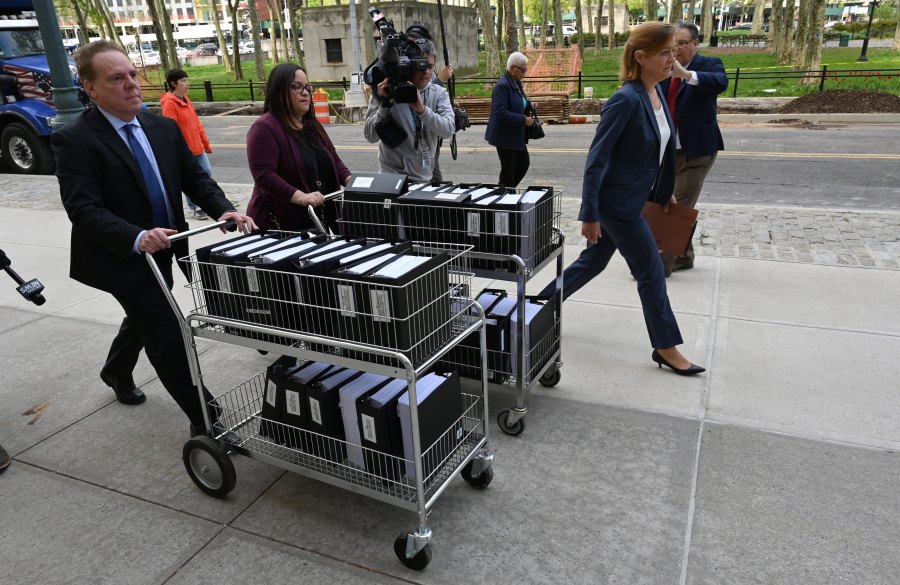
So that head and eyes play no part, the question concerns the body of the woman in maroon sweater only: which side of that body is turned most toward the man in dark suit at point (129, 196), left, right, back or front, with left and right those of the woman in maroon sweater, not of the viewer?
right

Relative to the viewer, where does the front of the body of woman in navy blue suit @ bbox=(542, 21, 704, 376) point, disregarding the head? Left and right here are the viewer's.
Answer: facing the viewer and to the right of the viewer

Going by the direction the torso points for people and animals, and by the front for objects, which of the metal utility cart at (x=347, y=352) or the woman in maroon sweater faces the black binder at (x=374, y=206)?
the woman in maroon sweater

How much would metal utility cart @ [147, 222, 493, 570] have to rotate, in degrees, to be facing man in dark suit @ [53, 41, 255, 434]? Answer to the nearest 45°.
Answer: approximately 180°

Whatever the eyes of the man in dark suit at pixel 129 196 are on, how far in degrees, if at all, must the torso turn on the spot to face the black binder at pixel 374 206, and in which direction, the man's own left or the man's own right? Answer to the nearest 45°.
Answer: approximately 45° to the man's own left

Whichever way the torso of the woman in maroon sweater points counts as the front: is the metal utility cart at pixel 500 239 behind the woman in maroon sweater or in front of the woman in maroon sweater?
in front

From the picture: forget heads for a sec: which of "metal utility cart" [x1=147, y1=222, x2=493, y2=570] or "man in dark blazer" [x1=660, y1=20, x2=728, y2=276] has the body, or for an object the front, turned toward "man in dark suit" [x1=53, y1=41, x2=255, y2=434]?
"man in dark blazer" [x1=660, y1=20, x2=728, y2=276]

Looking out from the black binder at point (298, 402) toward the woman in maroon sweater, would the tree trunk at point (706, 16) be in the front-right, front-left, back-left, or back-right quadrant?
front-right

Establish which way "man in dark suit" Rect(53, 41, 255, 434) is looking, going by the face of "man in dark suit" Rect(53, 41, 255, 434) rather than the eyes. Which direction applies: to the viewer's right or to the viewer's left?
to the viewer's right

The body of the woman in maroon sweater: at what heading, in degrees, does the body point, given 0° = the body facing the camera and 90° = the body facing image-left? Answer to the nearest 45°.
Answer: approximately 315°

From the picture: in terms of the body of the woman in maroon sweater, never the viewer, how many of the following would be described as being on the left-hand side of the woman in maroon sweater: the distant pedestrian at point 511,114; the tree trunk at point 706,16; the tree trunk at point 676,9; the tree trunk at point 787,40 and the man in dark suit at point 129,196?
4

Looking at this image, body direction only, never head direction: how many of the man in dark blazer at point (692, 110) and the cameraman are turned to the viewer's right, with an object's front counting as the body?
0

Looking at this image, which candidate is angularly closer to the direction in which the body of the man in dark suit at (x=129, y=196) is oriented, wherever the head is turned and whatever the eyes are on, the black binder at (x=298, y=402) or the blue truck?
the black binder

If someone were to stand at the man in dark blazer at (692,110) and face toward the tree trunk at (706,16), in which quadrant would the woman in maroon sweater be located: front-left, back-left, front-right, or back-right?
back-left
